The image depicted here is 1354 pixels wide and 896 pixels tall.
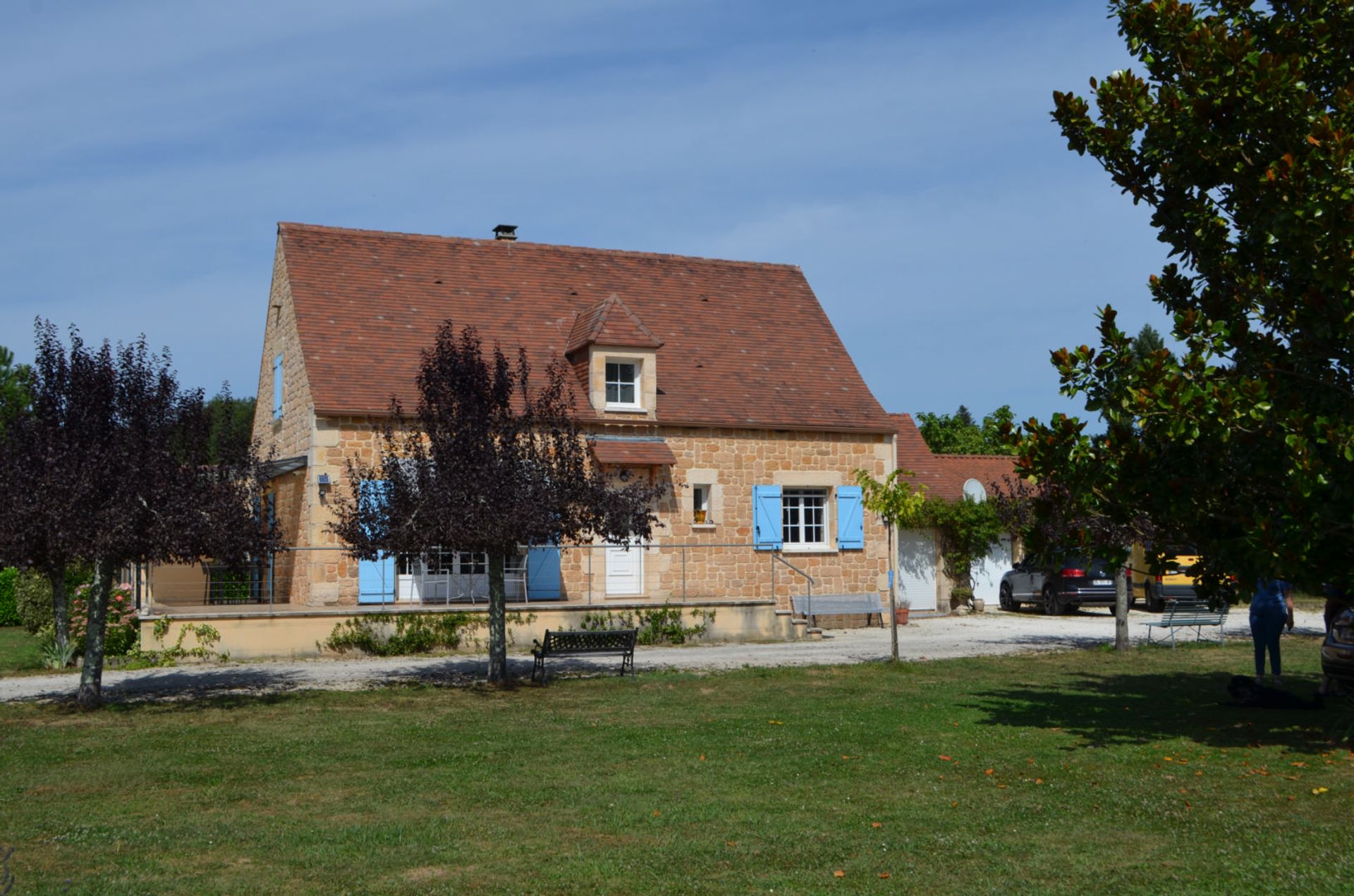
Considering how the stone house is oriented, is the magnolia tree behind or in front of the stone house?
in front

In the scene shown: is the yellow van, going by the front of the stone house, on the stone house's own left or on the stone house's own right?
on the stone house's own left

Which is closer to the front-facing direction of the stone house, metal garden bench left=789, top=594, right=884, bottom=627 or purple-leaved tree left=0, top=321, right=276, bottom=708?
the purple-leaved tree

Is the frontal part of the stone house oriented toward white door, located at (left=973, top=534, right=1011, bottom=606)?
no

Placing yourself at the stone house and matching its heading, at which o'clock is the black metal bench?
The black metal bench is roughly at 12 o'clock from the stone house.

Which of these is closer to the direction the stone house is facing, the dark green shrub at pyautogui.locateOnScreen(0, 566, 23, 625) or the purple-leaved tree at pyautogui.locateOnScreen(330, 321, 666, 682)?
the purple-leaved tree

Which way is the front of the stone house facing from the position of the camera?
facing the viewer

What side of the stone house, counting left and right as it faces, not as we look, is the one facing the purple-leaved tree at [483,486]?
front

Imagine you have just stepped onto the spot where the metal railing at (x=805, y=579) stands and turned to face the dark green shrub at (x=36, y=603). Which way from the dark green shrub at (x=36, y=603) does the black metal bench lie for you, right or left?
left

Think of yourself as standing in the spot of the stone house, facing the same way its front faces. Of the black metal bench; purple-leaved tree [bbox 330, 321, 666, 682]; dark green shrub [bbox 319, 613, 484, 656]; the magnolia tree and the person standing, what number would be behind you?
0

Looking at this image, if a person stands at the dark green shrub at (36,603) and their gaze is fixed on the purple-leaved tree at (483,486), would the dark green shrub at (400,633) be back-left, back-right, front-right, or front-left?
front-left

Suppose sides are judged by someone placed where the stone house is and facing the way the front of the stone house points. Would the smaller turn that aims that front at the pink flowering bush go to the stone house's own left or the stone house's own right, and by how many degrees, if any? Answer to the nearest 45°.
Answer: approximately 45° to the stone house's own right

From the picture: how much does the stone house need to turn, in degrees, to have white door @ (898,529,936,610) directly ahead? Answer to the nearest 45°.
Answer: approximately 135° to its left

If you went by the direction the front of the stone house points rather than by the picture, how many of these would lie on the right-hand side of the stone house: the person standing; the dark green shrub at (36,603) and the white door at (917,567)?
1

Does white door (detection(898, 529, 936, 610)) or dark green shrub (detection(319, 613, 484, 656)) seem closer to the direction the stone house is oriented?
the dark green shrub

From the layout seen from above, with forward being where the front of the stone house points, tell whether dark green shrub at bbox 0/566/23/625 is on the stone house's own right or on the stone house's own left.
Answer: on the stone house's own right

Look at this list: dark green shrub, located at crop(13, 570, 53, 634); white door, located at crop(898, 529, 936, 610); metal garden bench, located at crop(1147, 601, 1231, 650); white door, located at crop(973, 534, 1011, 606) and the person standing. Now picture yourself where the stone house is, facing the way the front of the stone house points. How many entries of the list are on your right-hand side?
1
